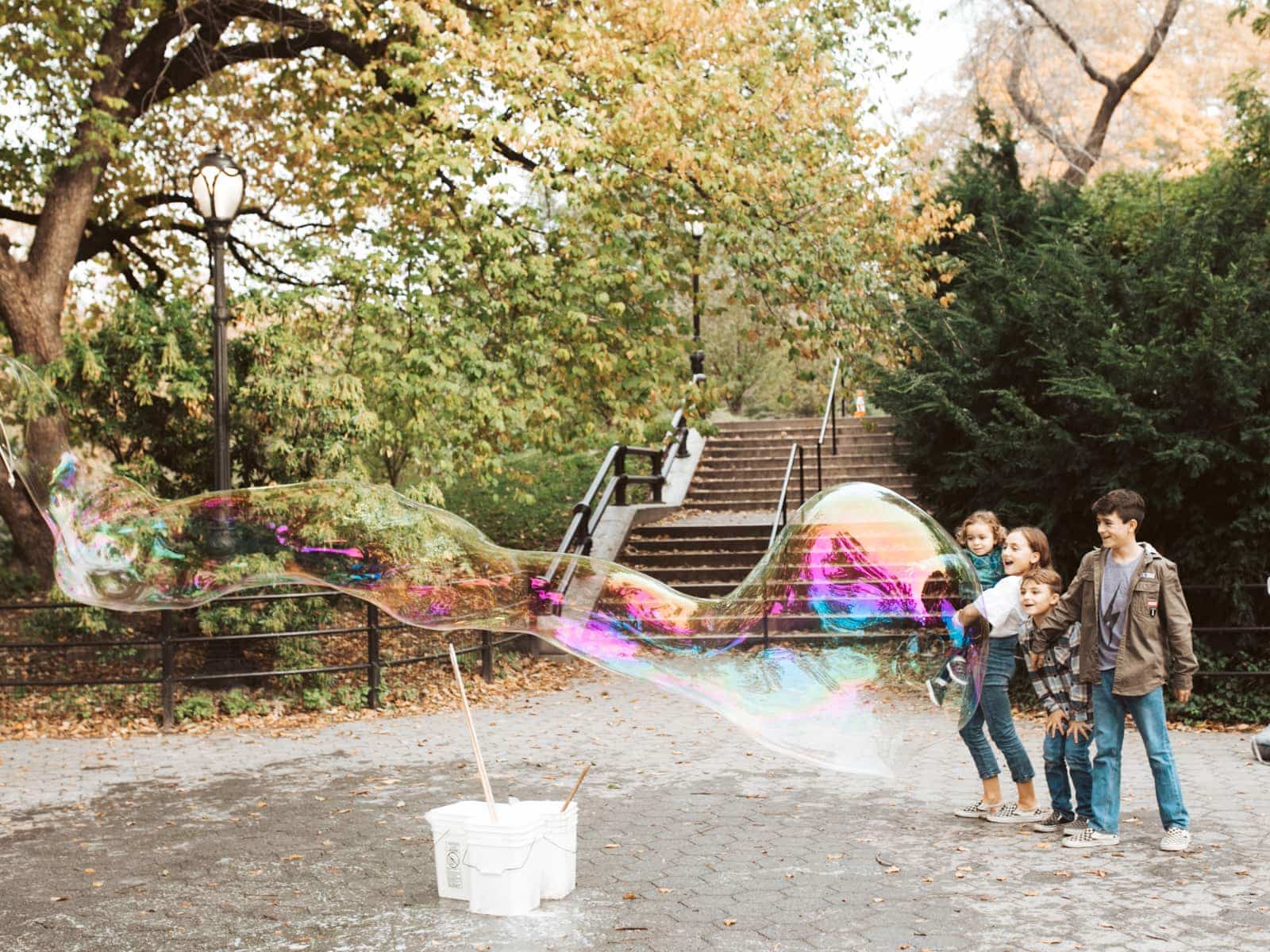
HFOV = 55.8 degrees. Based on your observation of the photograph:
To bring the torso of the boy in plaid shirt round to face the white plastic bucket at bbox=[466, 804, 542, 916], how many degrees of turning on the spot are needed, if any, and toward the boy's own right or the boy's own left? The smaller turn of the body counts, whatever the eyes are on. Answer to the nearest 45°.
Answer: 0° — they already face it

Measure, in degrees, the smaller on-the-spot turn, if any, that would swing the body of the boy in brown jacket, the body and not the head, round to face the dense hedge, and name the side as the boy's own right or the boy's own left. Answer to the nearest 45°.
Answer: approximately 135° to the boy's own right

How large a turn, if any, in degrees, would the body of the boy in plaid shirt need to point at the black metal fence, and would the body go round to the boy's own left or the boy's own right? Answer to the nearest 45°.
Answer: approximately 45° to the boy's own right

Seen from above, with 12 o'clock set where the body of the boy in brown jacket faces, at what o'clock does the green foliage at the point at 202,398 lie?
The green foliage is roughly at 2 o'clock from the boy in brown jacket.

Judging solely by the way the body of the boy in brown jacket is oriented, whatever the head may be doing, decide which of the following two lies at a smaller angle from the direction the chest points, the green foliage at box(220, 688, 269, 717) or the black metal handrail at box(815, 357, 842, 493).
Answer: the green foliage

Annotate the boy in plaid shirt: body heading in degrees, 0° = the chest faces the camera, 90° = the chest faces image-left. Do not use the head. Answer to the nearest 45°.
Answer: approximately 45°

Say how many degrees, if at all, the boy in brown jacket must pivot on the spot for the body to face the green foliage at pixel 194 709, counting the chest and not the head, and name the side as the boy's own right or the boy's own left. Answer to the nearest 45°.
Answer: approximately 45° to the boy's own right
